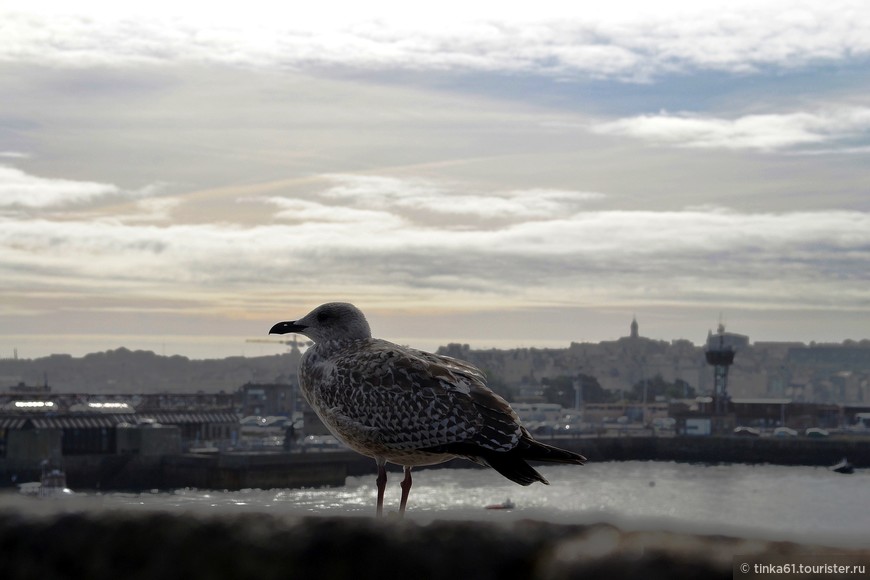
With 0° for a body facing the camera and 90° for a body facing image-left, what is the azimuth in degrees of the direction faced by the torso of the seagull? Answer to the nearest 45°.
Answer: approximately 90°
